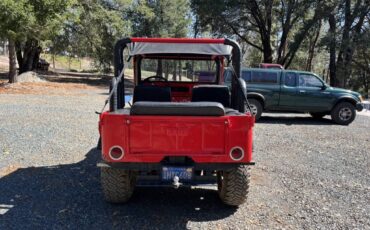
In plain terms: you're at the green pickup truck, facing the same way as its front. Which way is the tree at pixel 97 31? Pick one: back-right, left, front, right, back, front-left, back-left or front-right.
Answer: back-left

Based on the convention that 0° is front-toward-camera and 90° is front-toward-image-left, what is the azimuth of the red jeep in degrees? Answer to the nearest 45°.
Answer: approximately 180°

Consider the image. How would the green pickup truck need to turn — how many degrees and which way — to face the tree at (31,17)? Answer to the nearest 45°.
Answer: approximately 180°

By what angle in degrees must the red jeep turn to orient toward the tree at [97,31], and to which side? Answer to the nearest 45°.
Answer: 0° — it already faces it

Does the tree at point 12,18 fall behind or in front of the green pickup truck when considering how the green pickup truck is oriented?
behind

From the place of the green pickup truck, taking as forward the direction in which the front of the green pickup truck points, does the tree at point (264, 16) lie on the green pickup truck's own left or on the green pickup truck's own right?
on the green pickup truck's own left

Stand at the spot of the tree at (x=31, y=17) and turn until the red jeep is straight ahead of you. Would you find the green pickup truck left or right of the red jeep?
left

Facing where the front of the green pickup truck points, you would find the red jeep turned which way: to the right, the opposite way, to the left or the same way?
to the left

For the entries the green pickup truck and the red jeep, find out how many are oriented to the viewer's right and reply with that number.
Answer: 1

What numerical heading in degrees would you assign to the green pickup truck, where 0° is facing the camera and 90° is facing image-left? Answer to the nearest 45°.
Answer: approximately 270°

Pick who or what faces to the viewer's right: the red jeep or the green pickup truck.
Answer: the green pickup truck
